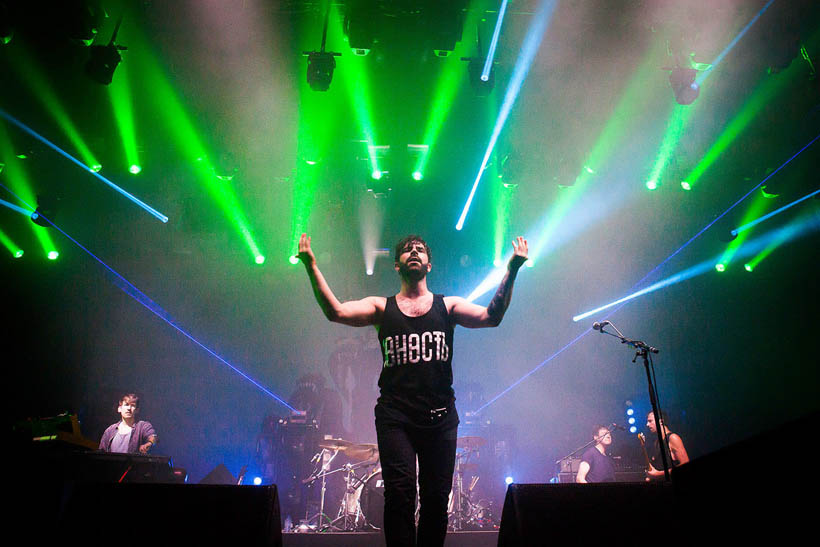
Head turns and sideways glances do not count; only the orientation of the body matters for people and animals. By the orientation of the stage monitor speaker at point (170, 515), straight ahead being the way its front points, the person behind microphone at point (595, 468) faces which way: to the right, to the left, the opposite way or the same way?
the opposite way

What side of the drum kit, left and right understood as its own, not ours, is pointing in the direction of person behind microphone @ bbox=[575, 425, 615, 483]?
left

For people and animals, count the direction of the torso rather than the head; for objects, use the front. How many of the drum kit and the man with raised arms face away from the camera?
0

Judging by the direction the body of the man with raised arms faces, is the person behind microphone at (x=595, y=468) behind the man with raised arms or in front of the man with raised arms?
behind

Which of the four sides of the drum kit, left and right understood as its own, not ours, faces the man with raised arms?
front

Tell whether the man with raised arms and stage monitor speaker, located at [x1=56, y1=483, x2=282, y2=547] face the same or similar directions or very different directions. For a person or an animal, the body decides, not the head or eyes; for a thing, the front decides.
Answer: very different directions

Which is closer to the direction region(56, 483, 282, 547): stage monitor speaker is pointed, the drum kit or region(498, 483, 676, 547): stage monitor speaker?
the drum kit

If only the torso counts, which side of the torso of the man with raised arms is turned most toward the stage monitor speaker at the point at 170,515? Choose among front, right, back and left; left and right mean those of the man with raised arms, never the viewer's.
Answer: right

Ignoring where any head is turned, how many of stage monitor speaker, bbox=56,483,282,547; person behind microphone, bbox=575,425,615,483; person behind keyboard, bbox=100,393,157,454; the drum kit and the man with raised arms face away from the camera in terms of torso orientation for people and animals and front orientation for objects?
1

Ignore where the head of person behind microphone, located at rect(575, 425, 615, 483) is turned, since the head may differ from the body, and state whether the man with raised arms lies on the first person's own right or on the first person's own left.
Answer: on the first person's own right

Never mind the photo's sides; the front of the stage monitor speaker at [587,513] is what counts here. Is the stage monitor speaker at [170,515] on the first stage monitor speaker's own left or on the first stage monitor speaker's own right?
on the first stage monitor speaker's own left

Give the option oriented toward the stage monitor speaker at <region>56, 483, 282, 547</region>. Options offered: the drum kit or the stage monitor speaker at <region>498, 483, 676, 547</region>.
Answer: the drum kit

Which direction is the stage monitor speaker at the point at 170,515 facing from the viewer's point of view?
away from the camera

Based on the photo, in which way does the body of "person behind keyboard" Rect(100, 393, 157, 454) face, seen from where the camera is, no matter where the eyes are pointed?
toward the camera

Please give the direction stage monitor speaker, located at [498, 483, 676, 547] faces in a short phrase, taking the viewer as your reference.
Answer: facing away from the viewer

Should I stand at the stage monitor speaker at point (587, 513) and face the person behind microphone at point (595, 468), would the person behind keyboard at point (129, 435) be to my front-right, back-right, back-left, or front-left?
front-left

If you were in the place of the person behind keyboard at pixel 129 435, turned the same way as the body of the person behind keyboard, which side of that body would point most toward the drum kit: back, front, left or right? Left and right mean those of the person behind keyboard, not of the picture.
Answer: left

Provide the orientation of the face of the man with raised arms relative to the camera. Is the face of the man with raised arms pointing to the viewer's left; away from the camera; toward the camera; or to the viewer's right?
toward the camera
